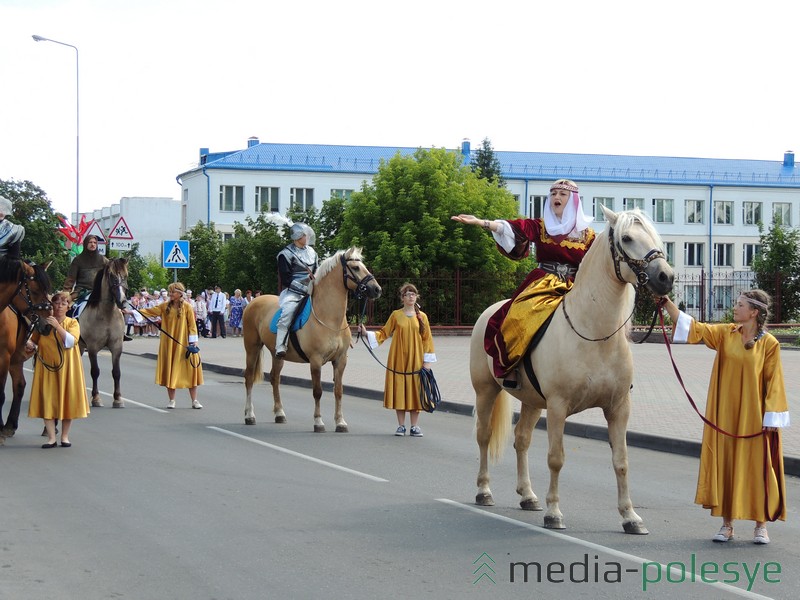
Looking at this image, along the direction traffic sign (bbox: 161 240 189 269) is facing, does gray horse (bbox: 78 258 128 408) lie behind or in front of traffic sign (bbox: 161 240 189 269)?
in front

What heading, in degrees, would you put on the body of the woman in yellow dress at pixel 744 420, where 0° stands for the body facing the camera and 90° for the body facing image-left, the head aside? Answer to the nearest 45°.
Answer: approximately 0°

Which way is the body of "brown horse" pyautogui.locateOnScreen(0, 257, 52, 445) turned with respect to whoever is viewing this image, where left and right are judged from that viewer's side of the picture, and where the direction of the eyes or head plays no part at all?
facing the viewer and to the right of the viewer

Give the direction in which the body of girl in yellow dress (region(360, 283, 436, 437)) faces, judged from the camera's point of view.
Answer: toward the camera

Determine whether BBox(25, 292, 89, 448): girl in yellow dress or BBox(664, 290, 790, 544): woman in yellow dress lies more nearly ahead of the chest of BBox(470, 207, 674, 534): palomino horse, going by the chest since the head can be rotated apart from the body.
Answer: the woman in yellow dress

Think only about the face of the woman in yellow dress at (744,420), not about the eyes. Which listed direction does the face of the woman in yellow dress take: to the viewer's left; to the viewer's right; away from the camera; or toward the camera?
to the viewer's left

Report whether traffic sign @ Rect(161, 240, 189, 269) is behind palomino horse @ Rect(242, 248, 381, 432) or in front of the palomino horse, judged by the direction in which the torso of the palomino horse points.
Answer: behind

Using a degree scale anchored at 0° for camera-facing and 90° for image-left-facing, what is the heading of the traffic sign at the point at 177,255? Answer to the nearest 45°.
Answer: approximately 0°
